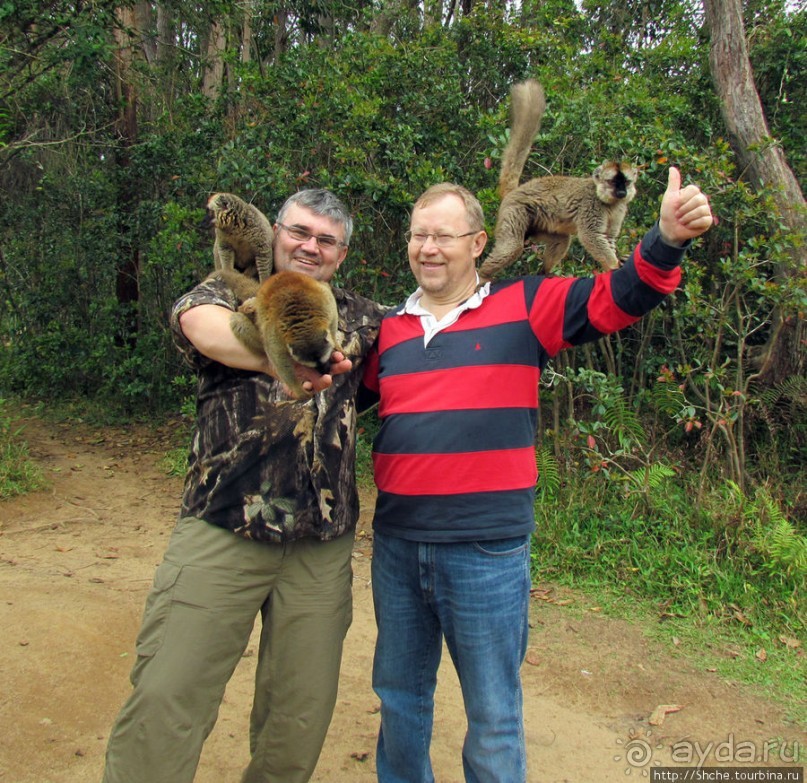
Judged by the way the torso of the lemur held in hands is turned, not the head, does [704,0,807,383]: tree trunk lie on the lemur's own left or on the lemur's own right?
on the lemur's own left

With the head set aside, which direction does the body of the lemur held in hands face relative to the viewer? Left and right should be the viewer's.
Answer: facing the viewer and to the right of the viewer

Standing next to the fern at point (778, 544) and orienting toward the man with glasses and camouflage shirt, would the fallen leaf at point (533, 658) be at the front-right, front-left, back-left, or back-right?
front-right

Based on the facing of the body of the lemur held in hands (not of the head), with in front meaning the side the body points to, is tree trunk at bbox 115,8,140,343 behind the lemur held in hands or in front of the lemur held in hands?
behind

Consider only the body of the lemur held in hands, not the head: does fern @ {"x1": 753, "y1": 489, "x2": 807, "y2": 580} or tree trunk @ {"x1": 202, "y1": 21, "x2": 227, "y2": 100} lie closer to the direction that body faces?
the fern

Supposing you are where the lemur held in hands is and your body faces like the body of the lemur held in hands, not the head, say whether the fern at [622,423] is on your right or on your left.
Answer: on your left

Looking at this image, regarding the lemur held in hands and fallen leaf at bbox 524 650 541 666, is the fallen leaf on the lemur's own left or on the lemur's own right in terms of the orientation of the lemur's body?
on the lemur's own left
